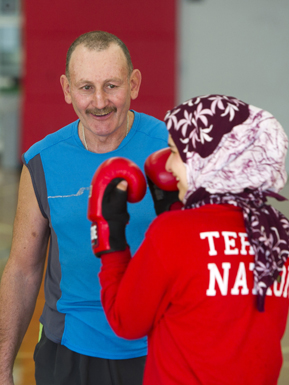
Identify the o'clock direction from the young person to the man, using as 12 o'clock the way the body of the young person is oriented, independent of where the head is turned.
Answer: The man is roughly at 12 o'clock from the young person.

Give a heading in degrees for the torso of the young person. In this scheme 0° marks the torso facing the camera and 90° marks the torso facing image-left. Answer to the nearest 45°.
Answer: approximately 135°

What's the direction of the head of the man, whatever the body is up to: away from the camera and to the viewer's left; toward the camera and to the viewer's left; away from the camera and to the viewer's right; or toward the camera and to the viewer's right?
toward the camera and to the viewer's right
